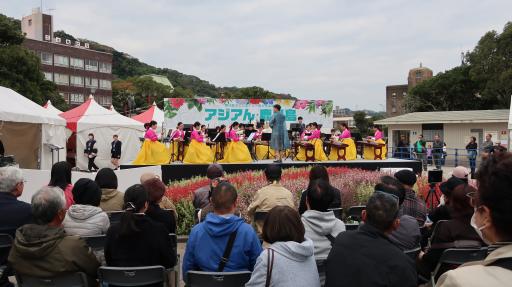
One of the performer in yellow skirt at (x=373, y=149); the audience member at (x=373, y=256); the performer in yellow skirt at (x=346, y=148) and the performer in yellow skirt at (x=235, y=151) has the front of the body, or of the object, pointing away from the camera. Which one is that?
the audience member

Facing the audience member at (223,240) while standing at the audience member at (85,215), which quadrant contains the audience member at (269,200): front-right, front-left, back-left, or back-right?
front-left

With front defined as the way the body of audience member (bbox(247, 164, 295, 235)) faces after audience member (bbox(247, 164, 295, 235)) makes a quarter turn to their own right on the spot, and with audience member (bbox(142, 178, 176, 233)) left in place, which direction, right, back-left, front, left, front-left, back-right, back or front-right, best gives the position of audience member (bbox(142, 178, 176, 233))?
back-right

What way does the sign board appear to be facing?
toward the camera

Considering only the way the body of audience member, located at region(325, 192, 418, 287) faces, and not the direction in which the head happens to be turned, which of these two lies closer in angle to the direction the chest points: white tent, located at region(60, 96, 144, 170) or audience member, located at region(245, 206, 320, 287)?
the white tent

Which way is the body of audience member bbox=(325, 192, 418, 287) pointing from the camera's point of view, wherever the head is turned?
away from the camera

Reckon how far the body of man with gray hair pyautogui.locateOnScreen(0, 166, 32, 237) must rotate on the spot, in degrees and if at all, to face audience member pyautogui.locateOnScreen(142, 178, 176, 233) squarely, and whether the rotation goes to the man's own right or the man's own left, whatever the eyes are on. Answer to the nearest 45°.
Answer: approximately 90° to the man's own right

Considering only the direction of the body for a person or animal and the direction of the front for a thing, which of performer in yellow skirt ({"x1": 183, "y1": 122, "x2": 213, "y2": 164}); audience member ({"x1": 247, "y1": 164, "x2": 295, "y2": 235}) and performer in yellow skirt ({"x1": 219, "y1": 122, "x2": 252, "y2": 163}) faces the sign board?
the audience member

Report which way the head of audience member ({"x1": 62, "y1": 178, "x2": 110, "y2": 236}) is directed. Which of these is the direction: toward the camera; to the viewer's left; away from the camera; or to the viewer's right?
away from the camera

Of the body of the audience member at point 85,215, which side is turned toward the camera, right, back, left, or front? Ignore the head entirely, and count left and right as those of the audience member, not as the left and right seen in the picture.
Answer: back

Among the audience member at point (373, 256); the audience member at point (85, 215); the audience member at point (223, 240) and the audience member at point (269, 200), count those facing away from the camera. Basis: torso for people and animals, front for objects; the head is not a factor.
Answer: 4

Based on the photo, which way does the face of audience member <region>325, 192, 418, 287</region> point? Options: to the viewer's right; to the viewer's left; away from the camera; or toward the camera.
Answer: away from the camera

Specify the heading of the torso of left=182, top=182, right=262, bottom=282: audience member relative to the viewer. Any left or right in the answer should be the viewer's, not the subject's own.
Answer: facing away from the viewer

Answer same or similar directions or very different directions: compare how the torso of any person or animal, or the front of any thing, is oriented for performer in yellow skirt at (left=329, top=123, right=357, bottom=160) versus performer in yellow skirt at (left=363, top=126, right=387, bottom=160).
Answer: same or similar directions

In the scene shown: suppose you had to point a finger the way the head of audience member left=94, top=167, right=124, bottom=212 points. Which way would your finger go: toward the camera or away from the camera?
away from the camera

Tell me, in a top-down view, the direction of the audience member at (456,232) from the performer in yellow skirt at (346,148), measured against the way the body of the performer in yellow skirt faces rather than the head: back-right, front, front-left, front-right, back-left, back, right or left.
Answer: left

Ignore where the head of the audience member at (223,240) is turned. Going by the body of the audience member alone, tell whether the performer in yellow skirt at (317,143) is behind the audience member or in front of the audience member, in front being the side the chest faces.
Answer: in front

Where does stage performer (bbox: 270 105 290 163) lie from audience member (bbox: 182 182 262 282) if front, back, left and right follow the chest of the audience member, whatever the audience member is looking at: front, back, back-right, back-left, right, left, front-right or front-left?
front

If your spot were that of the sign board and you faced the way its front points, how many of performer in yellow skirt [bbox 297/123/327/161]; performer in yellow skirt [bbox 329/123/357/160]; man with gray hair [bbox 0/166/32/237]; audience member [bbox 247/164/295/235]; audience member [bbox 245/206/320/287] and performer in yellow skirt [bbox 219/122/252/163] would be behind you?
0
